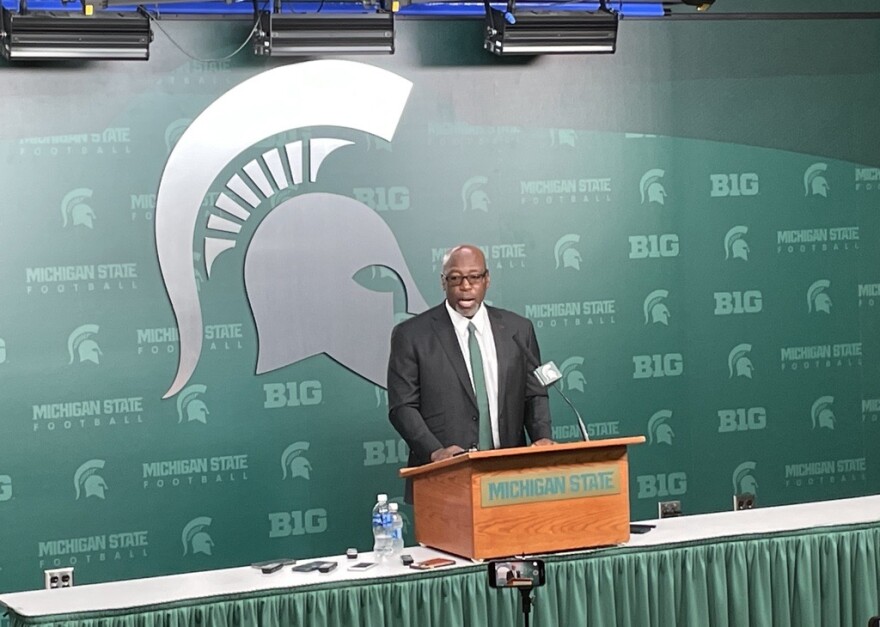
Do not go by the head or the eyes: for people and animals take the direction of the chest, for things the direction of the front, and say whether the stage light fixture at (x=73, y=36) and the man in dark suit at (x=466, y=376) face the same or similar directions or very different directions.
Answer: very different directions

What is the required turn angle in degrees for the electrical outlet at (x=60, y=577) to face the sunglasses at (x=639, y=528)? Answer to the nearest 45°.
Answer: approximately 45° to its left

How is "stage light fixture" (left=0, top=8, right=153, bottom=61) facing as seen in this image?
away from the camera

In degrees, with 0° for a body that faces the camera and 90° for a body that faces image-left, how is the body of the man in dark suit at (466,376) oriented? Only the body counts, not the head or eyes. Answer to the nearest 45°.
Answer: approximately 0°

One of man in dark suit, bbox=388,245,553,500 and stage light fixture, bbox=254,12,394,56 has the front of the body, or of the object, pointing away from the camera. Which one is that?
the stage light fixture

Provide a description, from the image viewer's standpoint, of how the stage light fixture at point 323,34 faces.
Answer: facing away from the viewer
